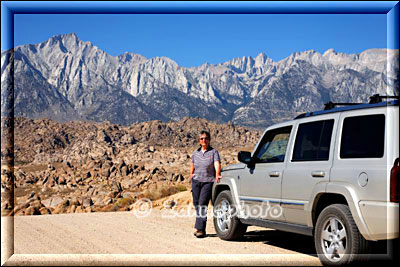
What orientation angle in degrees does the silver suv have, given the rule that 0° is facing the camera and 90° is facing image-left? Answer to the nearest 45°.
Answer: approximately 135°

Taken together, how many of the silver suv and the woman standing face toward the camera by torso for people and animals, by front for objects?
1

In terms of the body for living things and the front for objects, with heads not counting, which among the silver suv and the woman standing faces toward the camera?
the woman standing

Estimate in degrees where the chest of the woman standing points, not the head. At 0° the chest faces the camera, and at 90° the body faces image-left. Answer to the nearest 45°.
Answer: approximately 0°

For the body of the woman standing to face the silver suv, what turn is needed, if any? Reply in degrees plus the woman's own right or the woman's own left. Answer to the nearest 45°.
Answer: approximately 45° to the woman's own left

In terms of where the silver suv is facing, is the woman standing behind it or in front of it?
in front
